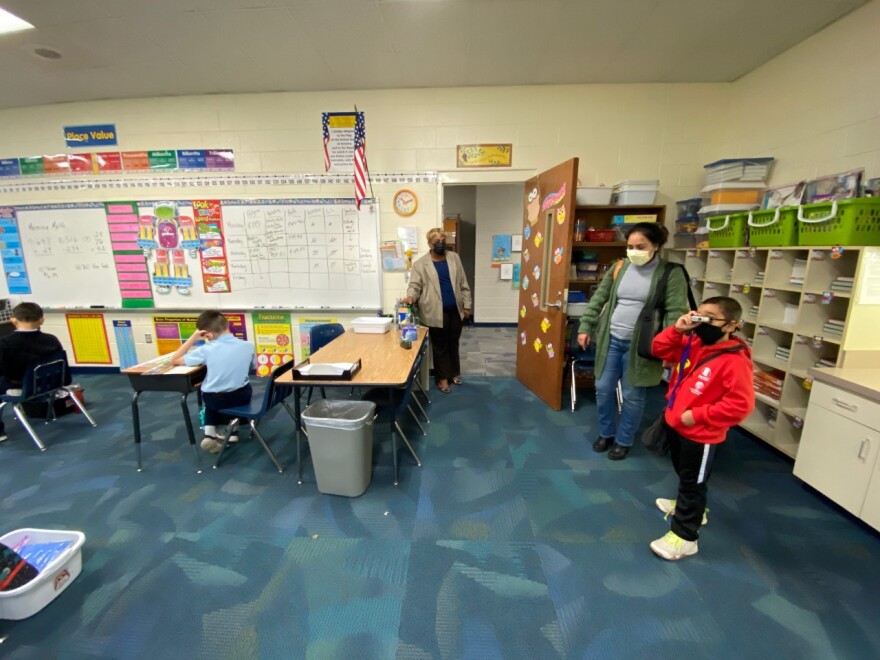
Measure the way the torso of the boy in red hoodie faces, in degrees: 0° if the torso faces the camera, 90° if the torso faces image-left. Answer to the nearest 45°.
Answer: approximately 45°

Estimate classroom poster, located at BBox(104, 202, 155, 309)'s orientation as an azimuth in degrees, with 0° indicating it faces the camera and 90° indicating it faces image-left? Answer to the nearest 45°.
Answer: approximately 0°

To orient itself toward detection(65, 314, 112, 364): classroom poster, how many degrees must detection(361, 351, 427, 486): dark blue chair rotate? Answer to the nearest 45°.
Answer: approximately 45° to its right

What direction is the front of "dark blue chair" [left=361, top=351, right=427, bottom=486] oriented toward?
to the viewer's left

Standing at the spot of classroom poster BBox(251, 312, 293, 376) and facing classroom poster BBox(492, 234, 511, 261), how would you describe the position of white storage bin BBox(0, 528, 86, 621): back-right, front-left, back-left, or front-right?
back-right

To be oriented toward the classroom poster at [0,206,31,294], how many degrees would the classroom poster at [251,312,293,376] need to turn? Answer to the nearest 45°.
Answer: approximately 135° to its right

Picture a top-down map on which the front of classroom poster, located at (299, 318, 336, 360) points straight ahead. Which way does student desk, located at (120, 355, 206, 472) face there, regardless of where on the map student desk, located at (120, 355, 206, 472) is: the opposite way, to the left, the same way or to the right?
to the left

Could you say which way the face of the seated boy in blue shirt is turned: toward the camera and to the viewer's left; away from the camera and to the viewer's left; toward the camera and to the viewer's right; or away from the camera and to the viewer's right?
away from the camera and to the viewer's left

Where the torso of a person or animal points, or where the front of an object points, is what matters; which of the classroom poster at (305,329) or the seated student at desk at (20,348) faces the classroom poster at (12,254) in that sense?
the seated student at desk

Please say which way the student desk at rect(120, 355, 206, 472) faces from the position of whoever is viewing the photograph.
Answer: facing to the right of the viewer

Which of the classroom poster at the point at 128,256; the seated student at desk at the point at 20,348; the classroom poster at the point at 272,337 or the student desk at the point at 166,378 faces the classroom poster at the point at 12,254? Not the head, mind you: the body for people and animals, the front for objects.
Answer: the seated student at desk

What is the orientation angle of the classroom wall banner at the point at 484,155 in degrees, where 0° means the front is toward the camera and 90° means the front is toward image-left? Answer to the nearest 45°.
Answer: approximately 0°
